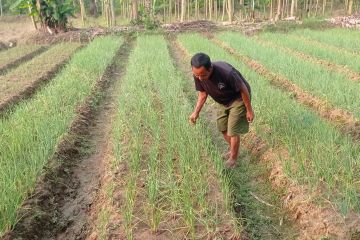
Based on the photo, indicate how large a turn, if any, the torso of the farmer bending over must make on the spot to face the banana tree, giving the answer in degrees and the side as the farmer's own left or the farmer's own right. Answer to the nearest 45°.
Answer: approximately 90° to the farmer's own right

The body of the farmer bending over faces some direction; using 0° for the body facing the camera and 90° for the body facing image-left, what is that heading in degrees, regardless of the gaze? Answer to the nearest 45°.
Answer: approximately 45°
